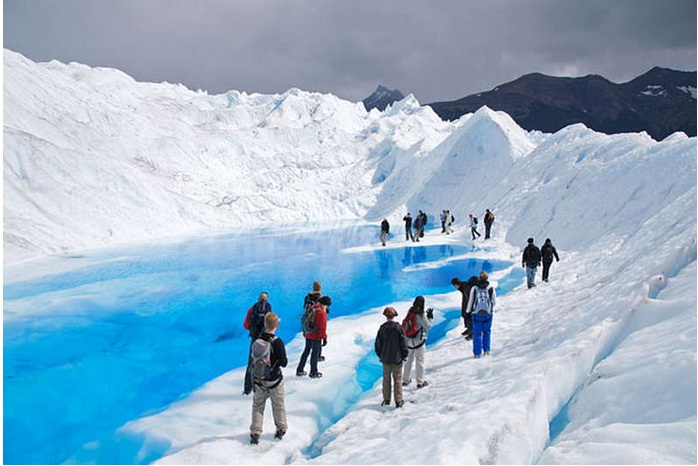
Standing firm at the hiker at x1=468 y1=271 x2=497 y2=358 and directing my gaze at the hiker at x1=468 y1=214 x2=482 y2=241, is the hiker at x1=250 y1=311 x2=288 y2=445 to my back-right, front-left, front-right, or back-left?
back-left

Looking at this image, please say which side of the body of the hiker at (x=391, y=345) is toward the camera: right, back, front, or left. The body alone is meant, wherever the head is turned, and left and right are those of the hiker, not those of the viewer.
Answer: back

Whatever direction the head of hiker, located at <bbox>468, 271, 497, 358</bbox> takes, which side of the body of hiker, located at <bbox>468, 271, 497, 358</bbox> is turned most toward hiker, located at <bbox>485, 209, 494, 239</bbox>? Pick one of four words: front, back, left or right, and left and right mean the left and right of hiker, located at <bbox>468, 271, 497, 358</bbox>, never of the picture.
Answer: front

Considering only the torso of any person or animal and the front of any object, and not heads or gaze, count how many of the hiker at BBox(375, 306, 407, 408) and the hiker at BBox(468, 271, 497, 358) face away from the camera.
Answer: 2

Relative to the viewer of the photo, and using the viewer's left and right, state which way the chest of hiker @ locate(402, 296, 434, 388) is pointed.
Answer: facing away from the viewer and to the right of the viewer

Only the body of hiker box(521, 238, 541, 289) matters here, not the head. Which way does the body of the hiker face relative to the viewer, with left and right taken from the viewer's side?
facing away from the viewer

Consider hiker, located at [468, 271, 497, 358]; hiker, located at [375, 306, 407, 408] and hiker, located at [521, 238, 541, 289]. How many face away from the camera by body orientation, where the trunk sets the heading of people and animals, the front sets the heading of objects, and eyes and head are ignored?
3

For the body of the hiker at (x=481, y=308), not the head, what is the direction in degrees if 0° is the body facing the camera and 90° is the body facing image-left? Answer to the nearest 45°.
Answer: approximately 180°

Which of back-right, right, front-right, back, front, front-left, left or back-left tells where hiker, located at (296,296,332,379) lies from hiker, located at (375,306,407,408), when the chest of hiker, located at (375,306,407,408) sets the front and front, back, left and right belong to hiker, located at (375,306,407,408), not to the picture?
front-left
